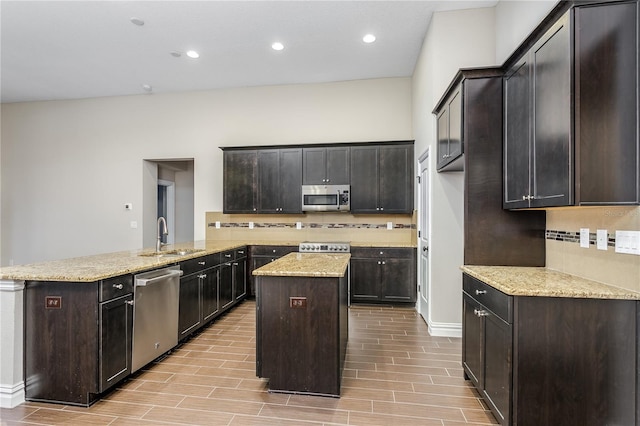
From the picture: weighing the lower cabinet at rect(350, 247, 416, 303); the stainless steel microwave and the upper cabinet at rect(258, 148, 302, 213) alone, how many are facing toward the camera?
3

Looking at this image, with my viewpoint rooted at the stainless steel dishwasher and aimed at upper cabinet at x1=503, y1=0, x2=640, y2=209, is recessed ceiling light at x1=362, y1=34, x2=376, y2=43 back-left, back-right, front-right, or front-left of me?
front-left

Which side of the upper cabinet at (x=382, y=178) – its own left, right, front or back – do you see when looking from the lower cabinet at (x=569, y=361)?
front

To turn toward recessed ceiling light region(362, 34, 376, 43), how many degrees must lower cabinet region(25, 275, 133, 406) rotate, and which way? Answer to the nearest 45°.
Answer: approximately 45° to its left

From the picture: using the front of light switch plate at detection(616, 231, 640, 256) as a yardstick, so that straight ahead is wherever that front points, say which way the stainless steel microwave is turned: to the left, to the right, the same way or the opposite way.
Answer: to the left

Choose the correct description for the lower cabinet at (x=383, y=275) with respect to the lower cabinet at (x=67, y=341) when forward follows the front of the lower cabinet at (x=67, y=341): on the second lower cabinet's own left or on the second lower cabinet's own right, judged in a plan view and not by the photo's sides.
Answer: on the second lower cabinet's own left

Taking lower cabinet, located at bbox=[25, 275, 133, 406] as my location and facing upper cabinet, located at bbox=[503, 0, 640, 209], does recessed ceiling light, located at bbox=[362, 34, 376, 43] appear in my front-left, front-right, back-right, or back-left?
front-left

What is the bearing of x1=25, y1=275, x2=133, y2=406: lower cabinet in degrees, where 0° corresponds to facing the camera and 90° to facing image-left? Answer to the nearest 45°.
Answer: approximately 315°

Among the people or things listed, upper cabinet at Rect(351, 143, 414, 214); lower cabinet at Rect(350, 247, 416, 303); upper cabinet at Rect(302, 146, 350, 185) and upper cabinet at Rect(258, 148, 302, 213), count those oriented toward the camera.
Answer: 4

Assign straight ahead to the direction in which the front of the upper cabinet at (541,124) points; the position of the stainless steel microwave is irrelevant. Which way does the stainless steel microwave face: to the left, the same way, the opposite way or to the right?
to the left

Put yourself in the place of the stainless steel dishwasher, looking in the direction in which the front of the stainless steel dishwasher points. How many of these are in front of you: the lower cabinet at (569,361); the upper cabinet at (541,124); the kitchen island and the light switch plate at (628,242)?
4

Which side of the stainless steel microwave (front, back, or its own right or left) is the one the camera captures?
front

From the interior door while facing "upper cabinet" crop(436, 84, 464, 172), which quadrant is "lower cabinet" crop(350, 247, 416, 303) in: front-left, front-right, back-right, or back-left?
back-right

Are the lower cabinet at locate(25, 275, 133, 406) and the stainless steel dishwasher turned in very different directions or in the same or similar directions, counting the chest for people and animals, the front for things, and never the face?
same or similar directions

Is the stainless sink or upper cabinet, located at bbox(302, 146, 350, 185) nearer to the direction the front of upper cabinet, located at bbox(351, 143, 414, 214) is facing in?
the stainless sink

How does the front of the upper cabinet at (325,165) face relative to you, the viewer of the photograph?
facing the viewer
